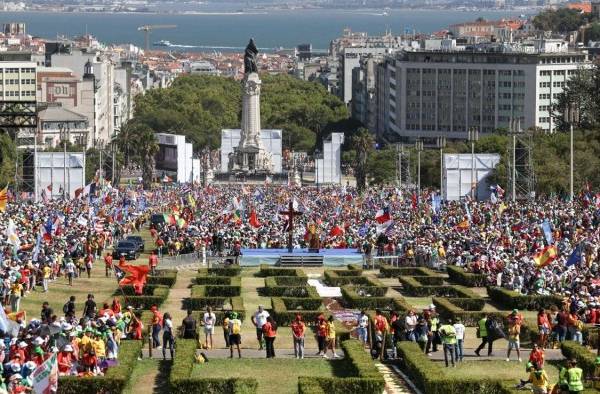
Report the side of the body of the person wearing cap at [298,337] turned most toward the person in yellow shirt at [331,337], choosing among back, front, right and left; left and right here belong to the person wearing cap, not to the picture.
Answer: left

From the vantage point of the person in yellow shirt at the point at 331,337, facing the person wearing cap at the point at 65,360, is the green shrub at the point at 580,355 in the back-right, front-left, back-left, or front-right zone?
back-left

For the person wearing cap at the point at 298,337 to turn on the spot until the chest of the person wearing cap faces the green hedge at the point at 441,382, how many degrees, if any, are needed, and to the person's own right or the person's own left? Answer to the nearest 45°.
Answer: approximately 45° to the person's own left
